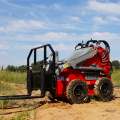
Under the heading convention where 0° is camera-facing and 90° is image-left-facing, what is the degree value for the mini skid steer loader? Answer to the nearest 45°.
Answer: approximately 45°
